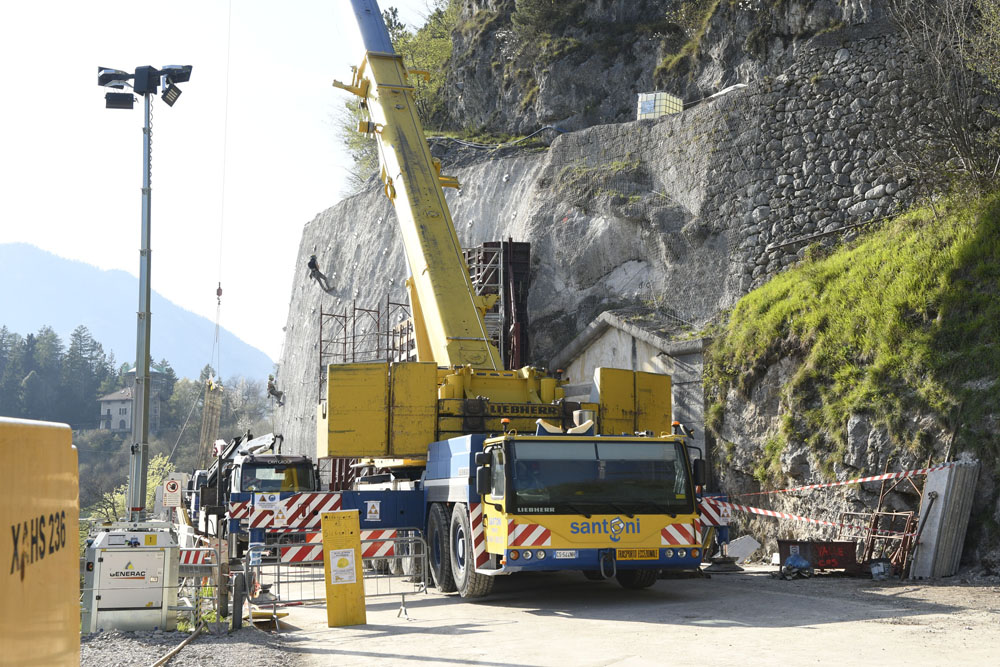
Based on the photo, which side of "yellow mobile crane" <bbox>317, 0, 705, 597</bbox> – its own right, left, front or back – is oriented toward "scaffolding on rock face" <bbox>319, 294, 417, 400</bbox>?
back

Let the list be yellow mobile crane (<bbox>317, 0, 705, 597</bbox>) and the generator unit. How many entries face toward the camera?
2

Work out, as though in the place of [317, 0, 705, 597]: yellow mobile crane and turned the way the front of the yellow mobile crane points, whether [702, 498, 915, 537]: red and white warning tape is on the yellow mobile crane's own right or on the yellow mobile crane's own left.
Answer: on the yellow mobile crane's own left

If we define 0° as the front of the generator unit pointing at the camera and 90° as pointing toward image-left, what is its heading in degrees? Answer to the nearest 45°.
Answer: approximately 0°

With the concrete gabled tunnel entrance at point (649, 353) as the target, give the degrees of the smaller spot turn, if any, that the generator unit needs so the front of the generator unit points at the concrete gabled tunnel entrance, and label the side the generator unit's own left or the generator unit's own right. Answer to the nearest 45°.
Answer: approximately 135° to the generator unit's own left

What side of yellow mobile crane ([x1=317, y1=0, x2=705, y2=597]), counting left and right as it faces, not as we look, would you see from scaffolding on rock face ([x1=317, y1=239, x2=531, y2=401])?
back

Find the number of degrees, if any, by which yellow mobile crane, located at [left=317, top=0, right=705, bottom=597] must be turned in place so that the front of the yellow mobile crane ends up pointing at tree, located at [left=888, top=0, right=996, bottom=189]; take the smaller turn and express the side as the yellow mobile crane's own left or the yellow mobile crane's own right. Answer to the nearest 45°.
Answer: approximately 135° to the yellow mobile crane's own left

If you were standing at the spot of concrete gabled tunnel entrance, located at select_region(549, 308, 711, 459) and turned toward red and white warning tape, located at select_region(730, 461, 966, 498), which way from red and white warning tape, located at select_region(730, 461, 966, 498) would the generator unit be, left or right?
right

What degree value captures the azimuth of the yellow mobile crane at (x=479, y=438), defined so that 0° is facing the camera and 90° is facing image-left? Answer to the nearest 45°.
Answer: approximately 0°

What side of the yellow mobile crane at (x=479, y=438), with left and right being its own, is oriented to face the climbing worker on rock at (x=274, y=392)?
back

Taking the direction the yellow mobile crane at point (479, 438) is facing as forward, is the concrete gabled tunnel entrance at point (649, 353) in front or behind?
behind
